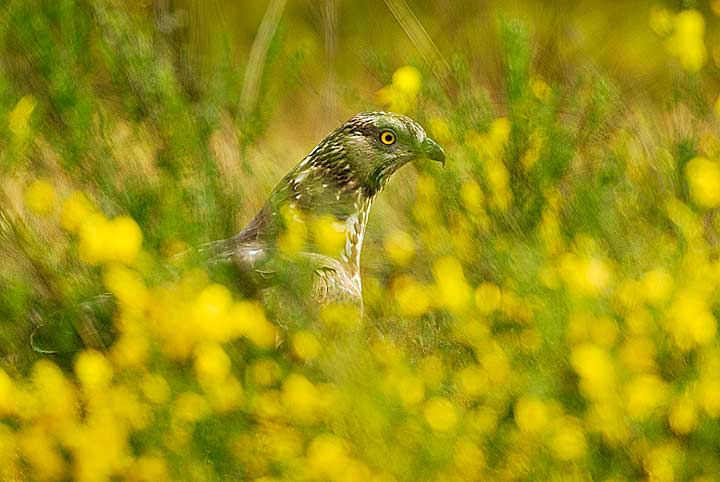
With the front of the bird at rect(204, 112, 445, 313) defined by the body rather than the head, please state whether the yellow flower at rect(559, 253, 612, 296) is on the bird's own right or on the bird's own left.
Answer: on the bird's own right

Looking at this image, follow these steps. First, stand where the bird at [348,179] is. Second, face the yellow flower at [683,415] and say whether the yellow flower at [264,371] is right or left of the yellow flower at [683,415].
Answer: right

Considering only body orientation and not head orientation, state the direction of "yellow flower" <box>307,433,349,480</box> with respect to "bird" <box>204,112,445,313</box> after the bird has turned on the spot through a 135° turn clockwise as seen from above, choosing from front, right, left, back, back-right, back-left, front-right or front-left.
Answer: front-left

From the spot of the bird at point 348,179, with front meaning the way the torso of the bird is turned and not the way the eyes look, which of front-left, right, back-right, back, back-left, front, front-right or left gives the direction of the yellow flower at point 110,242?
back-right

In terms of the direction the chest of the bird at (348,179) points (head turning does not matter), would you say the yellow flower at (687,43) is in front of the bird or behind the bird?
in front

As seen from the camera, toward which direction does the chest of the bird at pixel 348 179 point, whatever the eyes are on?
to the viewer's right

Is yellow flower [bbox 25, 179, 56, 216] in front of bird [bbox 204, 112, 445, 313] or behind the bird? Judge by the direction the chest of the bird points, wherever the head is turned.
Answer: behind

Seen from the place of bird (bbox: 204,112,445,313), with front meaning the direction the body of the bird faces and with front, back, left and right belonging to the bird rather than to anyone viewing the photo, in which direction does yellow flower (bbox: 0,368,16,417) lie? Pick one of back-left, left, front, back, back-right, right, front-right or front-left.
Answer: back-right

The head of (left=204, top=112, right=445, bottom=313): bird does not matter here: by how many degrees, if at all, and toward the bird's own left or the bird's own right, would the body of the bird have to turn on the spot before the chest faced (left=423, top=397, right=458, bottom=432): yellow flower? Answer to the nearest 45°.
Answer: approximately 90° to the bird's own right

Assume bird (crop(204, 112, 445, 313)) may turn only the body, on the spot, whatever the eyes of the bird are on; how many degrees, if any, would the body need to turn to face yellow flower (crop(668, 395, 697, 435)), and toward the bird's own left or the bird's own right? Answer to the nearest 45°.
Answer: approximately 45° to the bird's own right
